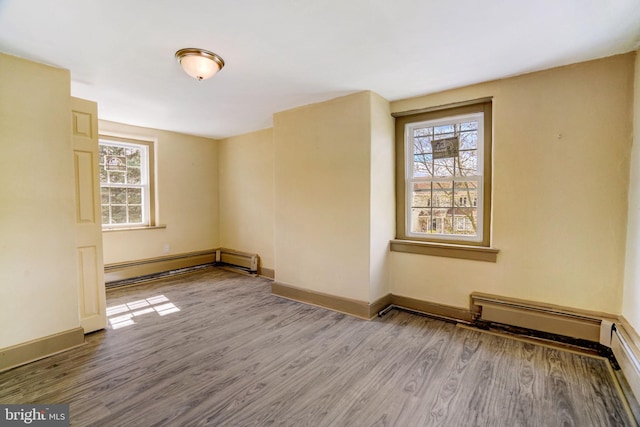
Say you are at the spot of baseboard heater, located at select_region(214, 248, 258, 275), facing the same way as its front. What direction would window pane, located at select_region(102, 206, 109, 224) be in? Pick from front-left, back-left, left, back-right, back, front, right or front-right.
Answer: front-right

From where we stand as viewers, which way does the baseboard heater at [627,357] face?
facing to the left of the viewer

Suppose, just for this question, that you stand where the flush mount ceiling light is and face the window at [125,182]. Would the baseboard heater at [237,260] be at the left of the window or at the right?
right

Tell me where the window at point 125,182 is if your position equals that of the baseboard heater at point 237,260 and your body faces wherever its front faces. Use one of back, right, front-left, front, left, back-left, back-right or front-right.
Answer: front-right

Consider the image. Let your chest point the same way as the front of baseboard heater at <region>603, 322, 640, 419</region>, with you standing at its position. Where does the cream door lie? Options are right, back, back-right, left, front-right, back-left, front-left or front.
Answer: front-left

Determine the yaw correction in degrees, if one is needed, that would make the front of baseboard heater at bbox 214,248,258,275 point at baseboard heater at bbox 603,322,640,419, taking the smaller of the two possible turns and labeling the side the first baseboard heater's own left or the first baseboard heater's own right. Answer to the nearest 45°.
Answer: approximately 90° to the first baseboard heater's own left
